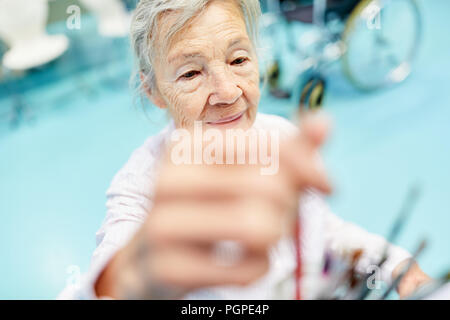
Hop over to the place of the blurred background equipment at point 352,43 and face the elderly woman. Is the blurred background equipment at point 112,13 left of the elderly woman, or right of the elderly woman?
right

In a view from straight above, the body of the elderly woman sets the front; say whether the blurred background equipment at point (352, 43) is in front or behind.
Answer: behind

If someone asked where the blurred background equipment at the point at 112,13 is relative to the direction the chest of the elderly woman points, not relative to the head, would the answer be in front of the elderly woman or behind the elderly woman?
behind

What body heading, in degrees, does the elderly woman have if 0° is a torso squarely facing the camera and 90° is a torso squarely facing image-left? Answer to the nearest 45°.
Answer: approximately 0°
